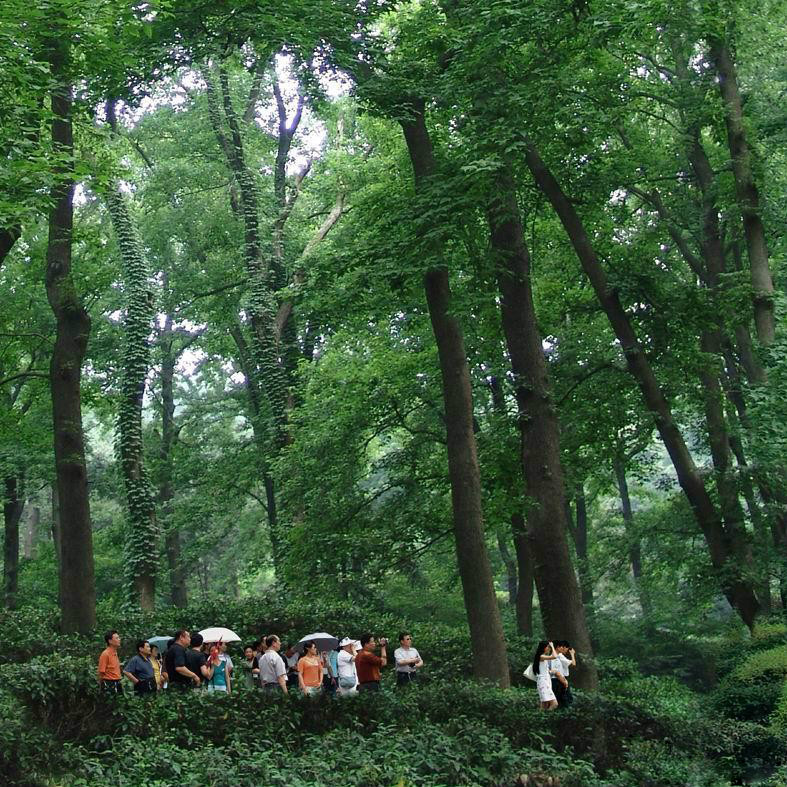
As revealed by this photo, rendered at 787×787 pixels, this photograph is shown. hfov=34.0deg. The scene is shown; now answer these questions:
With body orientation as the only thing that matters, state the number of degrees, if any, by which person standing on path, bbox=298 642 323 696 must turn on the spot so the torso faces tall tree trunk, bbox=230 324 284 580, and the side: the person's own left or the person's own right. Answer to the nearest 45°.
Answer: approximately 135° to the person's own left

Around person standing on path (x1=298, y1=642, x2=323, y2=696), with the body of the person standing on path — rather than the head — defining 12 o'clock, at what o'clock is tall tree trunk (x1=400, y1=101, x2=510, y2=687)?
The tall tree trunk is roughly at 10 o'clock from the person standing on path.

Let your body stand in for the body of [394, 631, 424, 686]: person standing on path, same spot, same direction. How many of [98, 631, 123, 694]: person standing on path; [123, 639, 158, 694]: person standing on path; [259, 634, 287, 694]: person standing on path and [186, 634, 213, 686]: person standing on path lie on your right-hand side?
4

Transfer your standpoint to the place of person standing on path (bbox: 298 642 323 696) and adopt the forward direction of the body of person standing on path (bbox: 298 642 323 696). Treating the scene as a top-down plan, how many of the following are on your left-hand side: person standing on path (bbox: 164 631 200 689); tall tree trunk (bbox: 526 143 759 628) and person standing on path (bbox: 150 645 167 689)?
1

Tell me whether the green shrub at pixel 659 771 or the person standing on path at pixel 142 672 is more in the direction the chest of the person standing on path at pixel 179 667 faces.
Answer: the green shrub

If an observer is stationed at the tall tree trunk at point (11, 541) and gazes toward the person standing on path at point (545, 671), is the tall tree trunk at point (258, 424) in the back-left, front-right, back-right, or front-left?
front-left
